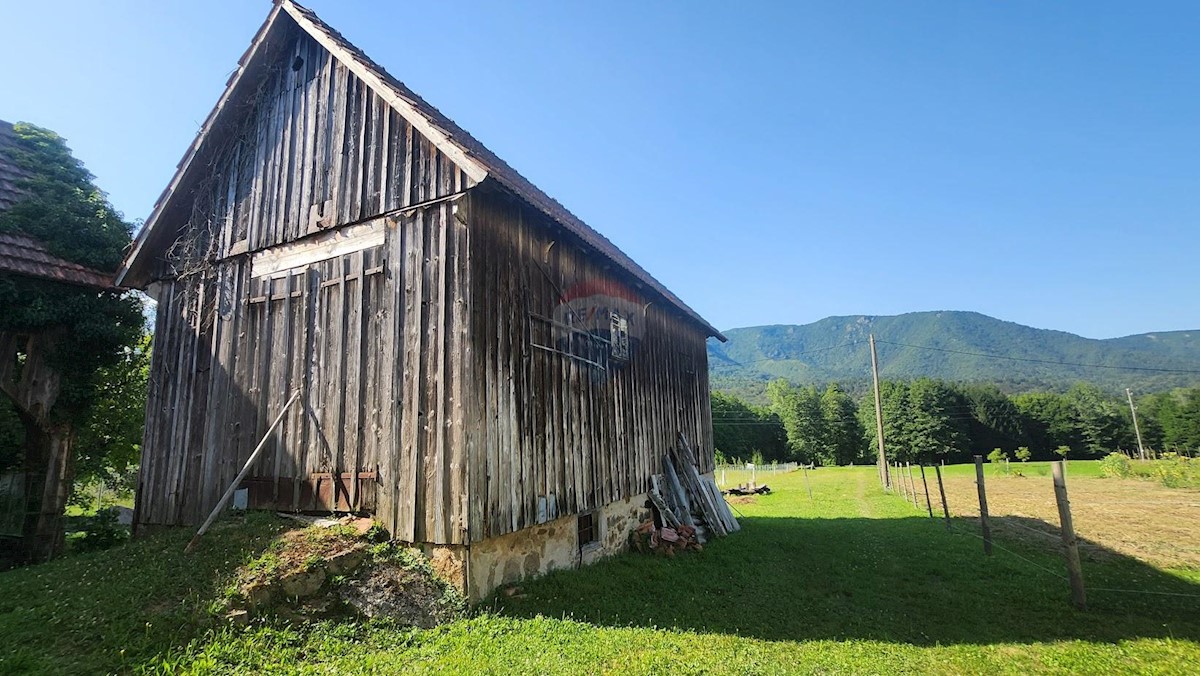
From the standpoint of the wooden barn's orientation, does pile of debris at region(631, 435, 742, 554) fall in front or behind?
behind

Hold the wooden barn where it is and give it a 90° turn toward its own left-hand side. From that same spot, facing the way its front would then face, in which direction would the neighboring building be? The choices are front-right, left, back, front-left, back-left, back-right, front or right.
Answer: back

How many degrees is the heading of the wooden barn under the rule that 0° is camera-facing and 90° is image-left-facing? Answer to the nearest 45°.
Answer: approximately 45°

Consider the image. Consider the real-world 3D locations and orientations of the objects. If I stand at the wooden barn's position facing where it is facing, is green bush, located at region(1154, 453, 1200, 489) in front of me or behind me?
behind
